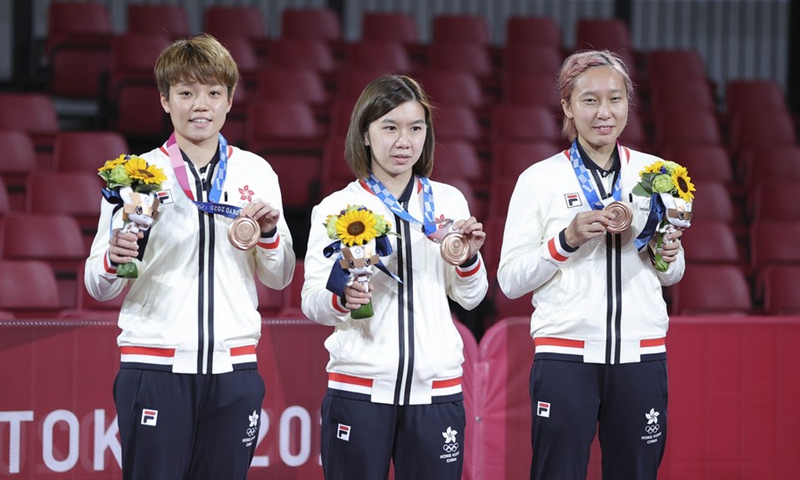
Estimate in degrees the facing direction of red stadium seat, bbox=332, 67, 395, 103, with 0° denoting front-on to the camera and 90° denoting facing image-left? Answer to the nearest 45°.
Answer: approximately 0°

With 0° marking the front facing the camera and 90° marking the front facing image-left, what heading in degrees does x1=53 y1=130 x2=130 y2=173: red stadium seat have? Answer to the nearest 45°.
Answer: approximately 0°

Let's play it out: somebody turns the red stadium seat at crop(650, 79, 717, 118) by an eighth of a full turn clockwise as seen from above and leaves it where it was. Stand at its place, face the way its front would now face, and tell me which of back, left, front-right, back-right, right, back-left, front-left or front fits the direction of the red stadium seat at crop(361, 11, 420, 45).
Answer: front-right

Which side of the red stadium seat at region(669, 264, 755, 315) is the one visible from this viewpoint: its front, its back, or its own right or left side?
front

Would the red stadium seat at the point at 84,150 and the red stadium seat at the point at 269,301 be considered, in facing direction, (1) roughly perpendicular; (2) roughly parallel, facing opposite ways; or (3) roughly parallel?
roughly parallel

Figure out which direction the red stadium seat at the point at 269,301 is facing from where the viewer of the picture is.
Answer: facing the viewer

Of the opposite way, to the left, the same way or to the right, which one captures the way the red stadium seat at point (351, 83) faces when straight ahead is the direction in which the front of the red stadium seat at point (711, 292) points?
the same way

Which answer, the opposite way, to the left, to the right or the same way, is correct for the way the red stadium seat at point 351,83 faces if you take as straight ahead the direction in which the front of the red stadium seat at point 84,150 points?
the same way

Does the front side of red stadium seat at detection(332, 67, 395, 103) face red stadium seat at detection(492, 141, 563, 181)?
no

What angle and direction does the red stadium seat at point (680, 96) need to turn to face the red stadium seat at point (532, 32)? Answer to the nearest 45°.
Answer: approximately 90° to its right

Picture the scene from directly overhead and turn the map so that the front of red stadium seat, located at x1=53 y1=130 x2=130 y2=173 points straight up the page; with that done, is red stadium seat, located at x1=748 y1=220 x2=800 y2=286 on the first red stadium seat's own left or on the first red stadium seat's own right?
on the first red stadium seat's own left

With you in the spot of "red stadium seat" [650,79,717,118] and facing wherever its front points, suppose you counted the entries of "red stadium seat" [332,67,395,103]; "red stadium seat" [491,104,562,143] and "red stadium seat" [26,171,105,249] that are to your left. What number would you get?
0

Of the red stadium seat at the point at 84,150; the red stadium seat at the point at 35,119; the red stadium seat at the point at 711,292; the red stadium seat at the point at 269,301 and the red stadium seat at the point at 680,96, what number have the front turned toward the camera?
5

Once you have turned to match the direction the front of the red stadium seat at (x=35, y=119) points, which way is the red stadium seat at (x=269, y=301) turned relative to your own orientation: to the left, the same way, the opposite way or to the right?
the same way
